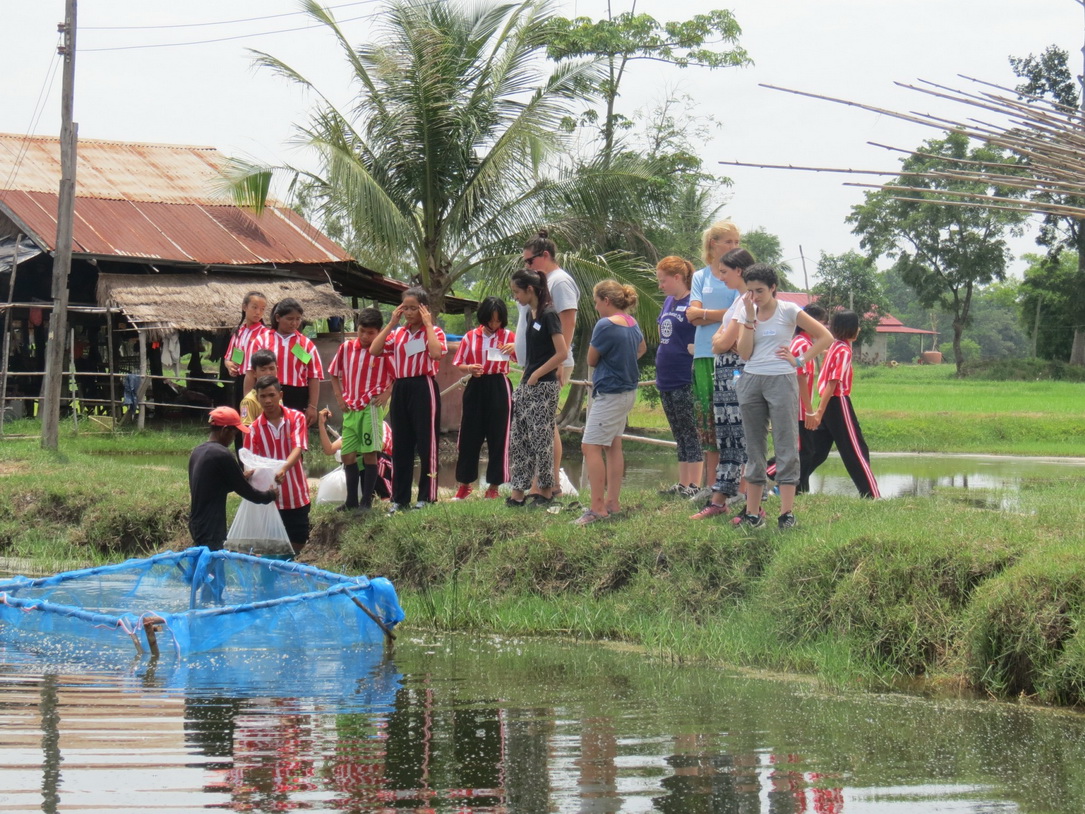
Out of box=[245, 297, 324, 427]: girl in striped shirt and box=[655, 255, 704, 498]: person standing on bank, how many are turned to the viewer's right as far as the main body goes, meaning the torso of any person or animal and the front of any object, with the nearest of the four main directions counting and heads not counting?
0

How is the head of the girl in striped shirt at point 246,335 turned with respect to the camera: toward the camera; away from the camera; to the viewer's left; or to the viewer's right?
toward the camera

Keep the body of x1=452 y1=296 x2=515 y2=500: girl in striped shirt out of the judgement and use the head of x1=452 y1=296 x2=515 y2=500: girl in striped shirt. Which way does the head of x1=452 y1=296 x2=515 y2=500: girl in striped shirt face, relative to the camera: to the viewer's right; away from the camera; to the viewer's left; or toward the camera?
toward the camera

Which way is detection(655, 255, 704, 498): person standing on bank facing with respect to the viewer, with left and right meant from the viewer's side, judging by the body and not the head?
facing the viewer and to the left of the viewer

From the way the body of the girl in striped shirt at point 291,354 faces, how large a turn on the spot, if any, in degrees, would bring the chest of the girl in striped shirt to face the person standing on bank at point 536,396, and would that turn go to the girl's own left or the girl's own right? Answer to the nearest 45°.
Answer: approximately 45° to the girl's own left

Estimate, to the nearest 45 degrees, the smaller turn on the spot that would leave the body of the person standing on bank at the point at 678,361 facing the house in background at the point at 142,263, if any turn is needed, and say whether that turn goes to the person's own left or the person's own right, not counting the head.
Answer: approximately 90° to the person's own right

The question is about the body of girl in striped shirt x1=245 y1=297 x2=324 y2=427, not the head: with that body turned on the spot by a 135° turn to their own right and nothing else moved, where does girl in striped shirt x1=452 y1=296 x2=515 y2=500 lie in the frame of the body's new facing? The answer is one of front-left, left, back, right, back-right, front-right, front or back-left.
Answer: back-right

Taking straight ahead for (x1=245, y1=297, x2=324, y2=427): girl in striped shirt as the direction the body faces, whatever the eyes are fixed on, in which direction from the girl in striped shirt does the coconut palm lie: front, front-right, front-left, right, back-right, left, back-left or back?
back

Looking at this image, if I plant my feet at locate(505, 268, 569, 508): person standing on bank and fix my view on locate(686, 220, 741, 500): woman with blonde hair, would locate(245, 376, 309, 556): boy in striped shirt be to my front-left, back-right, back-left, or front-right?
back-right

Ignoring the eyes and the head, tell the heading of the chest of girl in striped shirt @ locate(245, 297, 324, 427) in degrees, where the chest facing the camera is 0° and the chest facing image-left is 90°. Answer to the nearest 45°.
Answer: approximately 0°

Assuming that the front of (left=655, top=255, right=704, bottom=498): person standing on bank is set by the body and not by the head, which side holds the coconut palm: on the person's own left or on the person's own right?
on the person's own right

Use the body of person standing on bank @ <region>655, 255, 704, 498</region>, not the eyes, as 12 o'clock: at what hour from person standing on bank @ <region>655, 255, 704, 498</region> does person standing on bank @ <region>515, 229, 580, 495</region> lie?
person standing on bank @ <region>515, 229, 580, 495</region> is roughly at 1 o'clock from person standing on bank @ <region>655, 255, 704, 498</region>.

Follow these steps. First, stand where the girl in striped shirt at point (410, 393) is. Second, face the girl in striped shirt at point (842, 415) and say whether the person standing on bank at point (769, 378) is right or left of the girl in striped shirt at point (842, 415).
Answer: right

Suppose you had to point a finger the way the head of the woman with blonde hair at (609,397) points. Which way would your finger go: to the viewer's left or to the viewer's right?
to the viewer's left

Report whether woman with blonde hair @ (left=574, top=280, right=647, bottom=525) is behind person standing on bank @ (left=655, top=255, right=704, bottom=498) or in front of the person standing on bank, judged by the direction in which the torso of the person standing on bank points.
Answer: in front
